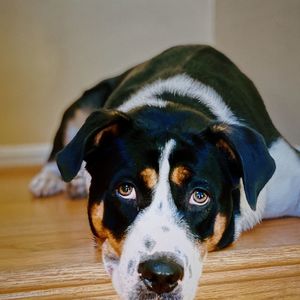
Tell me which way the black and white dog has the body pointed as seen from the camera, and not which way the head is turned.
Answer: toward the camera
